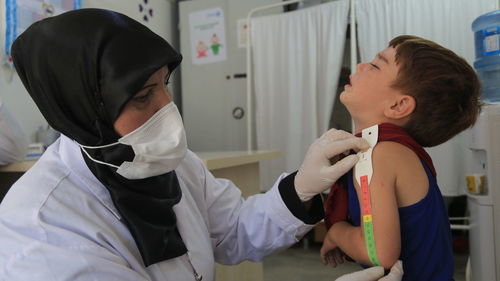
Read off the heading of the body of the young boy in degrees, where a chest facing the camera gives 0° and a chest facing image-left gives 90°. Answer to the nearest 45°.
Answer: approximately 90°

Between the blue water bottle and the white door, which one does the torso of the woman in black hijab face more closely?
the blue water bottle

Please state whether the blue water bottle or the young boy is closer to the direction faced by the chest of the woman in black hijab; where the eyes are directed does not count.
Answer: the young boy

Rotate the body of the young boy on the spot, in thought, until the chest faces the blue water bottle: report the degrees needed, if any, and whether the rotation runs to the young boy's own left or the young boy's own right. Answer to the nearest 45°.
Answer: approximately 90° to the young boy's own right

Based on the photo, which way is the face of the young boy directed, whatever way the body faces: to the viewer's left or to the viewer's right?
to the viewer's left

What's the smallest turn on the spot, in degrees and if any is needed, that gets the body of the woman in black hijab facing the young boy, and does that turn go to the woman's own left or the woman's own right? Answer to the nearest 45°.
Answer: approximately 45° to the woman's own left

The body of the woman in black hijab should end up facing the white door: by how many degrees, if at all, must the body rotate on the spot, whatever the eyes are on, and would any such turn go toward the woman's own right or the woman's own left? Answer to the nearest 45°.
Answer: approximately 135° to the woman's own left

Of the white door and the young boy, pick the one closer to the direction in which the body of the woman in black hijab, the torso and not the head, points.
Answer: the young boy

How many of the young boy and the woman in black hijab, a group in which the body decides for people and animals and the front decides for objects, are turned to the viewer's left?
1

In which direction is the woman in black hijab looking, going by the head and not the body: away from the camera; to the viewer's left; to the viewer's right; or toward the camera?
to the viewer's right

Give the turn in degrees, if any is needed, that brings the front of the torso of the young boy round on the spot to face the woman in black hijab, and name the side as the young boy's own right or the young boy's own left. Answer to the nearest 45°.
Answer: approximately 45° to the young boy's own left

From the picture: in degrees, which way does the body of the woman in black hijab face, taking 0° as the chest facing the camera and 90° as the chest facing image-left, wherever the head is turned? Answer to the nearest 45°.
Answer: approximately 315°

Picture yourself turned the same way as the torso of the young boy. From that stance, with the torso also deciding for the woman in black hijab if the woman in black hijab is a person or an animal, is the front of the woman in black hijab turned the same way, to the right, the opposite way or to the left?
the opposite way
